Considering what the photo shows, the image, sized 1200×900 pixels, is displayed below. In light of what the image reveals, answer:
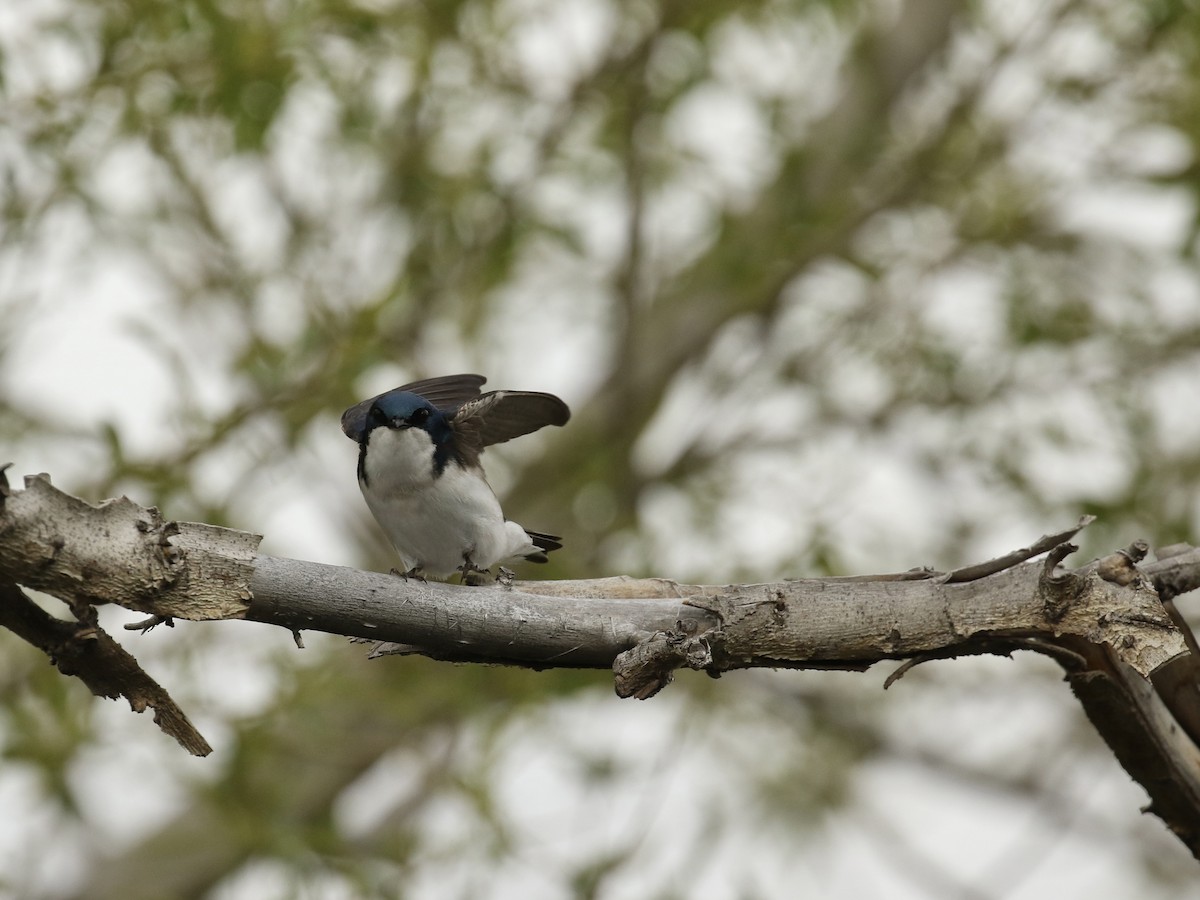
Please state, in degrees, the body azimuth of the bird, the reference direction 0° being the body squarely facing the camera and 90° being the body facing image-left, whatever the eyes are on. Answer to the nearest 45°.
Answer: approximately 45°
